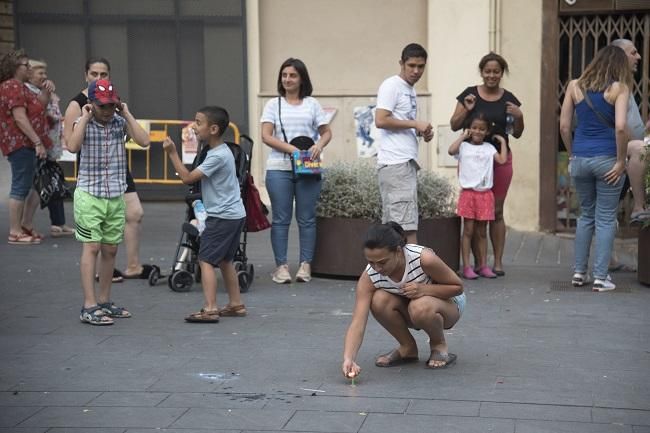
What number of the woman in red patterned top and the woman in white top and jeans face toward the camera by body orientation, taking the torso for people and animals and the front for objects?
1

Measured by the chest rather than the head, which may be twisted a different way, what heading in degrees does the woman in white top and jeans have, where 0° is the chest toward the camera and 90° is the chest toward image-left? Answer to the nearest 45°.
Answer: approximately 0°

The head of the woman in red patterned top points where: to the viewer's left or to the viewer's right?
to the viewer's right

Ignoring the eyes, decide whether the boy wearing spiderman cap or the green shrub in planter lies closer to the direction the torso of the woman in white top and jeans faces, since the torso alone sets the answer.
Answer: the boy wearing spiderman cap

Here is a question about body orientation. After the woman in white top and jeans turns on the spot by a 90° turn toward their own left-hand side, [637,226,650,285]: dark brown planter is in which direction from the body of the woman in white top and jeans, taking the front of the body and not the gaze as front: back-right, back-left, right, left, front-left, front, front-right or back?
front

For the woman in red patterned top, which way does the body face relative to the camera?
to the viewer's right

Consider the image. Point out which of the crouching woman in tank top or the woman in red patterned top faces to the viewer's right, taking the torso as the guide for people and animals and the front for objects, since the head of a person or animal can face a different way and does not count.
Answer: the woman in red patterned top

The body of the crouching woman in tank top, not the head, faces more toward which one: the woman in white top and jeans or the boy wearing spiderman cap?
the boy wearing spiderman cap

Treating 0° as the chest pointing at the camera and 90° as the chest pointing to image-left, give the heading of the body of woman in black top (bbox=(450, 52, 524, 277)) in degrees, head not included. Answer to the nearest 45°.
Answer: approximately 0°

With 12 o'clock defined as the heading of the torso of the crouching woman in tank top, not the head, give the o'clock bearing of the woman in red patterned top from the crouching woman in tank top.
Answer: The woman in red patterned top is roughly at 3 o'clock from the crouching woman in tank top.

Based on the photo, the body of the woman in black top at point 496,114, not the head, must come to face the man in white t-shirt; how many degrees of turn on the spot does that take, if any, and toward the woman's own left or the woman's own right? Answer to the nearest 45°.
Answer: approximately 45° to the woman's own right

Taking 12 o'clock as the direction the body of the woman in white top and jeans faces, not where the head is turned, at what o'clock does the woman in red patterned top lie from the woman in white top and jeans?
The woman in red patterned top is roughly at 4 o'clock from the woman in white top and jeans.

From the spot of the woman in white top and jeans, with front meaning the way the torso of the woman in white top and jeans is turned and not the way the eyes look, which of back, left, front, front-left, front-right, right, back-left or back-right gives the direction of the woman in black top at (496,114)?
left

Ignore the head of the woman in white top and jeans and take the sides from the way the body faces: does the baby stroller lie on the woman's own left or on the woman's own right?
on the woman's own right
